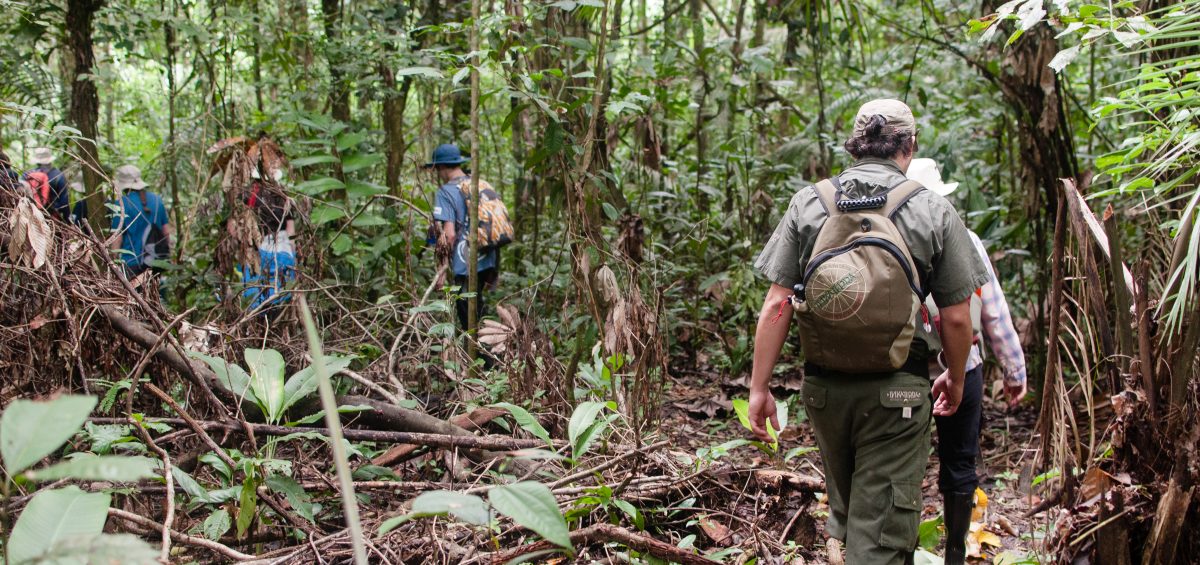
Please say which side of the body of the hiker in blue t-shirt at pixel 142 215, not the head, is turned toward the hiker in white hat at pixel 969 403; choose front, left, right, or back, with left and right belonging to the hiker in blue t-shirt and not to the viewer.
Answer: back

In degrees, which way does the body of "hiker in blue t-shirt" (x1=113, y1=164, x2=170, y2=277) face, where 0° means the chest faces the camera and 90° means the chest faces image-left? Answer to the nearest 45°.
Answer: approximately 135°

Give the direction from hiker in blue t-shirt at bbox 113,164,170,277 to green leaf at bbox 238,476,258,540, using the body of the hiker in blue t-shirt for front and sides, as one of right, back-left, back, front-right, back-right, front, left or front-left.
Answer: back-left

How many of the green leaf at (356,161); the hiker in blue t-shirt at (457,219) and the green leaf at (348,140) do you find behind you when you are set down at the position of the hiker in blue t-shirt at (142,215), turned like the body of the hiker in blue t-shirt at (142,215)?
3

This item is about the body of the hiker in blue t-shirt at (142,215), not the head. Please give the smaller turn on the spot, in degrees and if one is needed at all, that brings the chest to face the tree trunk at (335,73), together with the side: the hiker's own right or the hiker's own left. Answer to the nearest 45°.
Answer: approximately 45° to the hiker's own right

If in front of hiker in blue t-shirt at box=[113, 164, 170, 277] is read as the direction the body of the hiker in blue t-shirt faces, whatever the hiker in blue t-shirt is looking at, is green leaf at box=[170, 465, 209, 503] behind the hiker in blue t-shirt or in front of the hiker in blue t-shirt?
behind

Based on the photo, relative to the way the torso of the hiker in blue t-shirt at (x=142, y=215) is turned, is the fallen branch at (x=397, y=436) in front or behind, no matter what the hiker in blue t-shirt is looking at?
behind

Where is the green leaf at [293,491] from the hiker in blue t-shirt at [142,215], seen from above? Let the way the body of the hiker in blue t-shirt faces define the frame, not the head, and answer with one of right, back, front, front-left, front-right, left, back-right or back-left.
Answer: back-left

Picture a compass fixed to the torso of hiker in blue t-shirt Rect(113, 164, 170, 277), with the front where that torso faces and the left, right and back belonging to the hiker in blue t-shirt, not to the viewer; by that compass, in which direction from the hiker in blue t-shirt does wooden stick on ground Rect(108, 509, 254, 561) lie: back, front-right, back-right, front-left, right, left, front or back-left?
back-left
